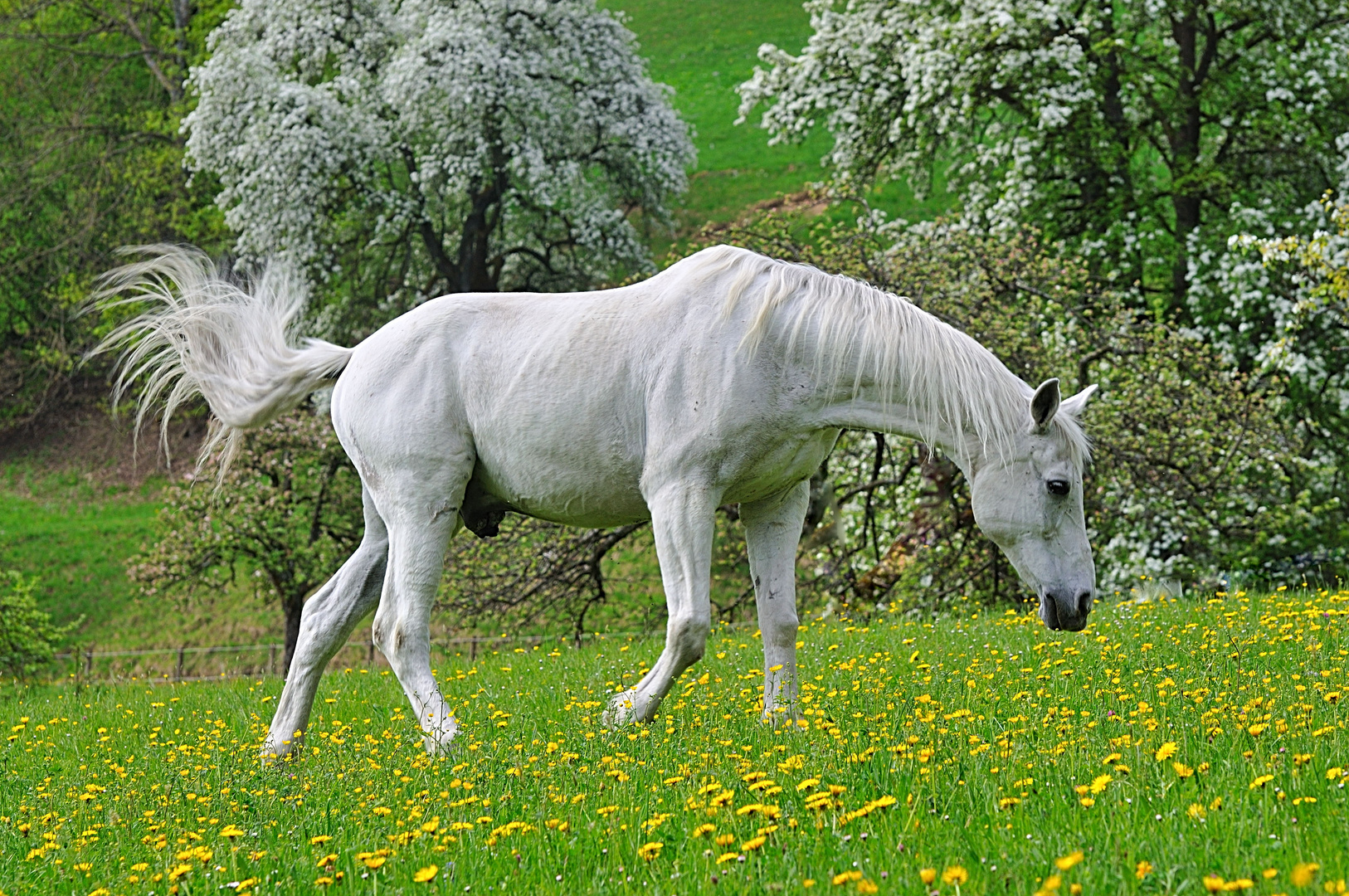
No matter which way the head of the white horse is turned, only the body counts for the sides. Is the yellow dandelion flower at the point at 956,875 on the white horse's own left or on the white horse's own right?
on the white horse's own right

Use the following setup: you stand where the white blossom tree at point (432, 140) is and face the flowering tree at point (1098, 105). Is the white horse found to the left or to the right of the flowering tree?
right

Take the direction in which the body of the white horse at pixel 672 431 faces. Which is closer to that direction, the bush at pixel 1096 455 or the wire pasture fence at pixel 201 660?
the bush

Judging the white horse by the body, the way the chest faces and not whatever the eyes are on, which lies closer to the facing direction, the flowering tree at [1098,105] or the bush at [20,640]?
the flowering tree

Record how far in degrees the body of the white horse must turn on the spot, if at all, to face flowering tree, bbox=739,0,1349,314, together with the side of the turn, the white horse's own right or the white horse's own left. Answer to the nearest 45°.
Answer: approximately 45° to the white horse's own left

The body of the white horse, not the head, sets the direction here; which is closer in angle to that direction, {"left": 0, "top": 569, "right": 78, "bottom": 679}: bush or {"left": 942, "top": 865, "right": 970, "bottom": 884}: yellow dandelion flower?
the yellow dandelion flower

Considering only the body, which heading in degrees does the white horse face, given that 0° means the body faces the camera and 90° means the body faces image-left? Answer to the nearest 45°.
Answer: approximately 270°
